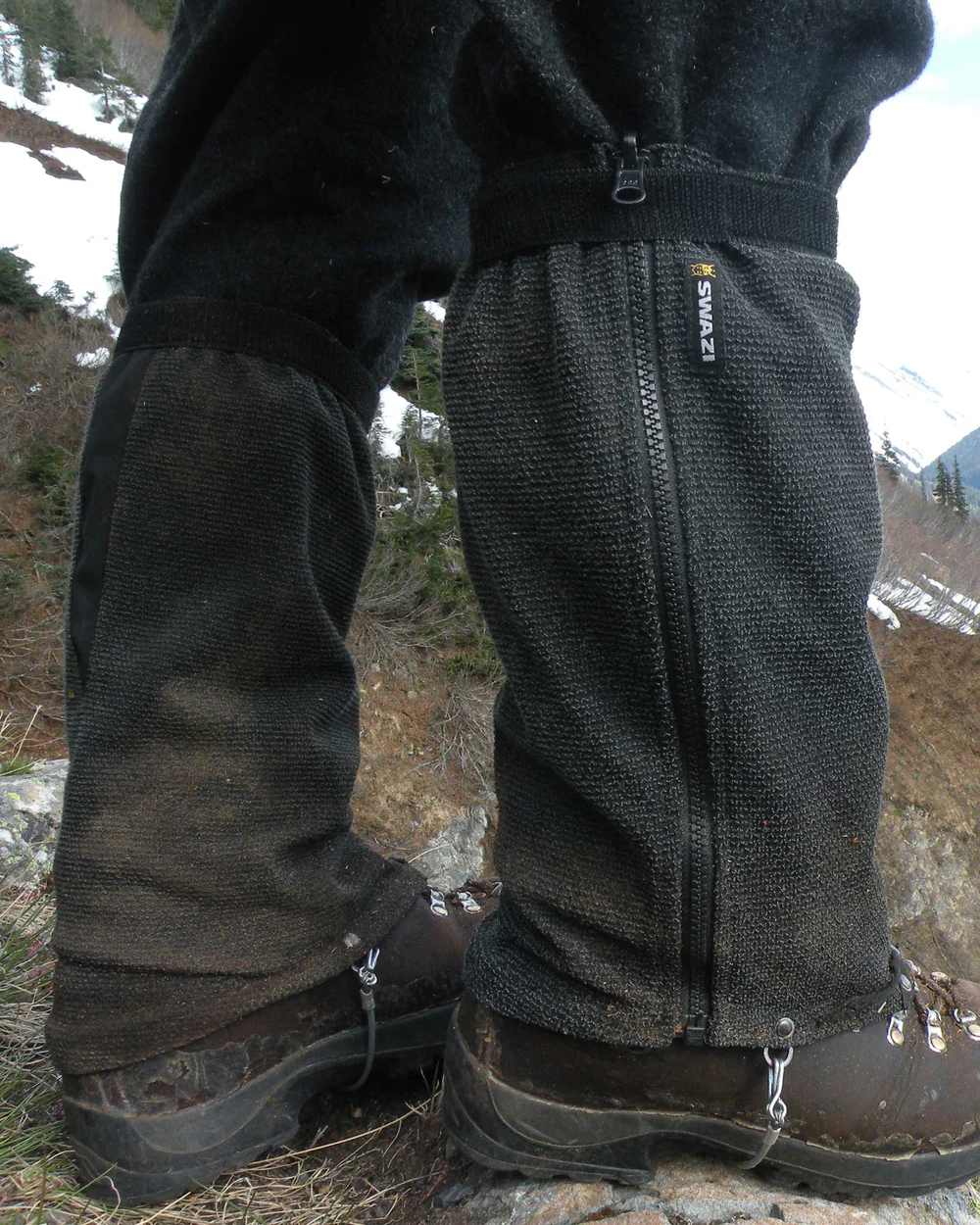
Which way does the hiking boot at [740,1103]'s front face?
to the viewer's right

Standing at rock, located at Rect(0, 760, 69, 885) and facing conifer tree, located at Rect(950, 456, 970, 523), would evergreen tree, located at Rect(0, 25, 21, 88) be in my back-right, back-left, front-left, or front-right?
front-left

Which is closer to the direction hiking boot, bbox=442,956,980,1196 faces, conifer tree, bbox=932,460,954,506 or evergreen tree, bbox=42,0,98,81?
the conifer tree

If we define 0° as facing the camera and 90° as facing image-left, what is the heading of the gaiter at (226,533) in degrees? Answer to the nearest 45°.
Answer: approximately 270°

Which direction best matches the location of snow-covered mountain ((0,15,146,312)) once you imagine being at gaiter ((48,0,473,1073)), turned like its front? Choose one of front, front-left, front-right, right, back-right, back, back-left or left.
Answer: left

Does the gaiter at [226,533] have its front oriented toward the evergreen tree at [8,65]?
no

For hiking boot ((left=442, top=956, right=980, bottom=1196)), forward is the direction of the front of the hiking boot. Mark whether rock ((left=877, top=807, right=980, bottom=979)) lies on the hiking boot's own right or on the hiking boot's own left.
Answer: on the hiking boot's own left

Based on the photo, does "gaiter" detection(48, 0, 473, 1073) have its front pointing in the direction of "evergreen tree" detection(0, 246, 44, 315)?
no

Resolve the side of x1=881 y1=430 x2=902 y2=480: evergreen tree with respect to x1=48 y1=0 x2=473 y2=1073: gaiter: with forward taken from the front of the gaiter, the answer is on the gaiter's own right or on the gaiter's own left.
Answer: on the gaiter's own left

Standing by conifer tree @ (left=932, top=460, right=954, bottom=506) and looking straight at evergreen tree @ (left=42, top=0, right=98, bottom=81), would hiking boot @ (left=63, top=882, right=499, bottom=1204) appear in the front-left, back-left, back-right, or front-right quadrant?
front-left
